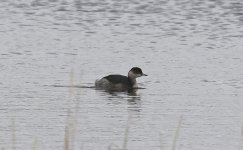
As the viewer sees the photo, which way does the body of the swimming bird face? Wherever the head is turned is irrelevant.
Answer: to the viewer's right
